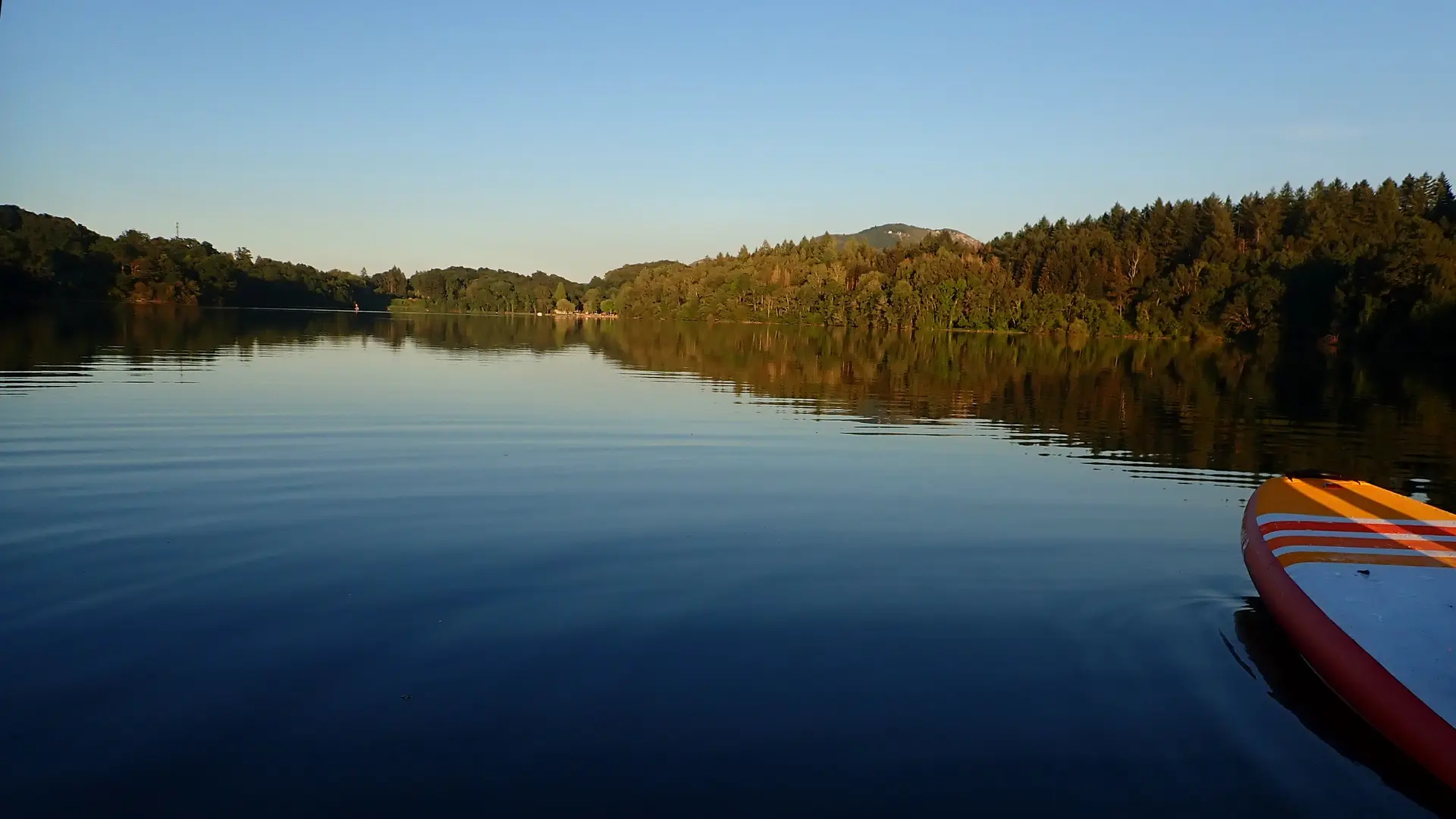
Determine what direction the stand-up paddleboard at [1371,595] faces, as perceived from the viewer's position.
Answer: facing away from the viewer and to the left of the viewer
